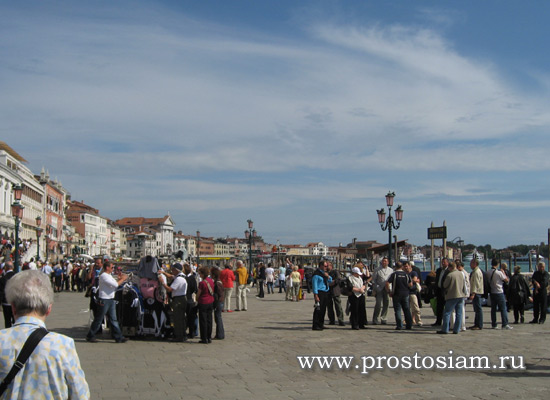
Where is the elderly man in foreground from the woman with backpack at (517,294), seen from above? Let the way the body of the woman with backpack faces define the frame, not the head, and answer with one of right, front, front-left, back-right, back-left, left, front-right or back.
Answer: back

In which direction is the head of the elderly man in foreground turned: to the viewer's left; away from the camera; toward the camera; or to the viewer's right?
away from the camera

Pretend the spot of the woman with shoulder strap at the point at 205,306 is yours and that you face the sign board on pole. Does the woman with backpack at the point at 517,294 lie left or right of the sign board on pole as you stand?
right

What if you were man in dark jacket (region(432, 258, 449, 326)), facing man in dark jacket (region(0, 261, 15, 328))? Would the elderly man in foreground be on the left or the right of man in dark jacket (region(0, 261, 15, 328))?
left

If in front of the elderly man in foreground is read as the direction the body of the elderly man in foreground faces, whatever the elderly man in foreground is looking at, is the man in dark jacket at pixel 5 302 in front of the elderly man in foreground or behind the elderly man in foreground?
in front

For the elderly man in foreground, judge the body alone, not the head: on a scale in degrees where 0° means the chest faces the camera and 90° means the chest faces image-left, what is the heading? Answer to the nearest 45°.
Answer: approximately 180°

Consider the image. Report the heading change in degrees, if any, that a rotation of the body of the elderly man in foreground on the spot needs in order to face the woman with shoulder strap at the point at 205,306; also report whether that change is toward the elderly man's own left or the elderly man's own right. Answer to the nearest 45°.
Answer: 0° — they already face them

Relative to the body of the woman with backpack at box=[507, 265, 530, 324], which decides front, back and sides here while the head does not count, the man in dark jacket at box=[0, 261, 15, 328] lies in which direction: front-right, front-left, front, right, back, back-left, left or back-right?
back-left

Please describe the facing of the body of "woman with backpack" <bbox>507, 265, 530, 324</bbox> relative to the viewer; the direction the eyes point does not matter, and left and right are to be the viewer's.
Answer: facing away from the viewer

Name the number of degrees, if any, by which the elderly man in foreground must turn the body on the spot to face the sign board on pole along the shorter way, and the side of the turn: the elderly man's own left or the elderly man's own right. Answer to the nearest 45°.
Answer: approximately 45° to the elderly man's own right

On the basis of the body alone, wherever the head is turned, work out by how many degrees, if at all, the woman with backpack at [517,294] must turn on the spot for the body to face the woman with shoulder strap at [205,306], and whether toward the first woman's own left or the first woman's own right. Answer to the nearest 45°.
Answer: approximately 135° to the first woman's own left
